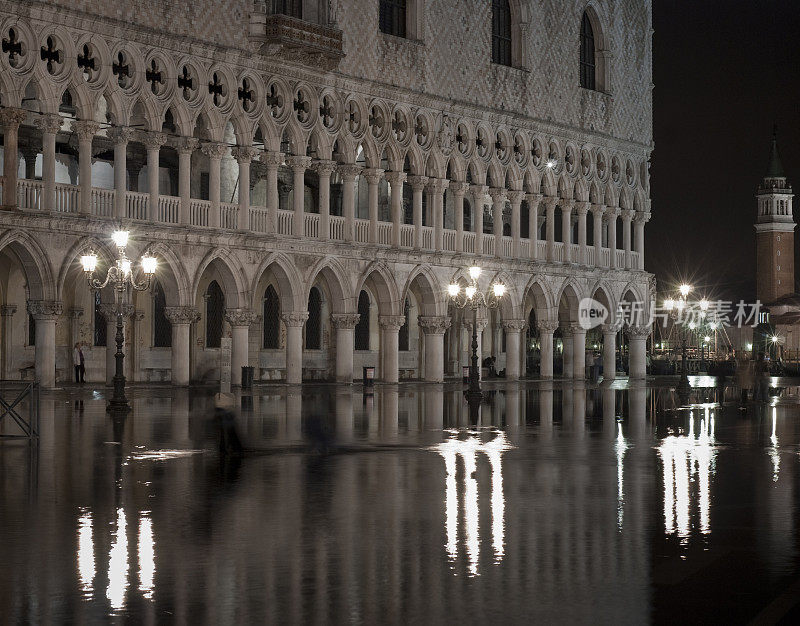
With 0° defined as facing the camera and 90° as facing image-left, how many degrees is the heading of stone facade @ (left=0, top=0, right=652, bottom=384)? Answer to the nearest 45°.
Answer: approximately 315°

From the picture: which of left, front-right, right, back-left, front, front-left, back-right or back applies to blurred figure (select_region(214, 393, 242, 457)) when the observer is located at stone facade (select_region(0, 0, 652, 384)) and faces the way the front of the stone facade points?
front-right
